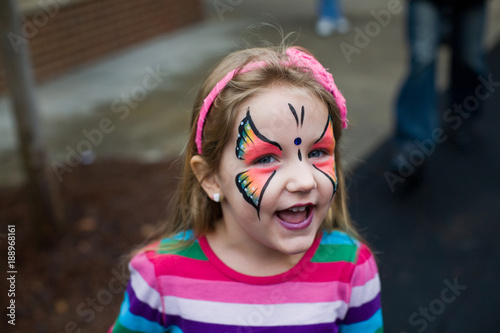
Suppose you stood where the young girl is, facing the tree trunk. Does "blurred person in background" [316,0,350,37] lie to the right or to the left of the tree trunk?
right

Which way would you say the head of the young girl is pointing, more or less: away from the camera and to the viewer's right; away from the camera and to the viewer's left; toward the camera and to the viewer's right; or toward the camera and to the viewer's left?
toward the camera and to the viewer's right
